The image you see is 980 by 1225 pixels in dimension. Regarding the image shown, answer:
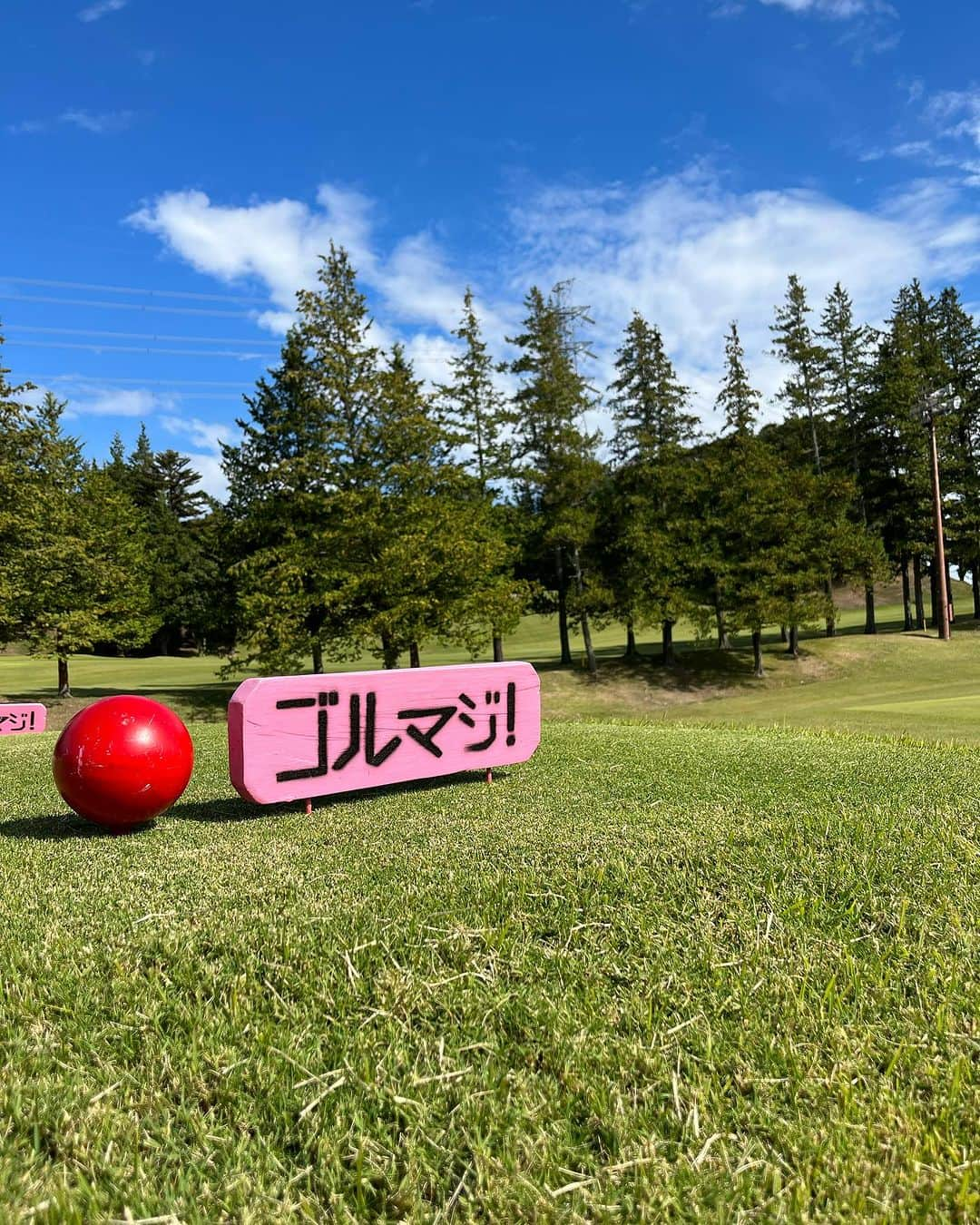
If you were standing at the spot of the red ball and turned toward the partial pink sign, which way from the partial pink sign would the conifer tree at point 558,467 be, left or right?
right

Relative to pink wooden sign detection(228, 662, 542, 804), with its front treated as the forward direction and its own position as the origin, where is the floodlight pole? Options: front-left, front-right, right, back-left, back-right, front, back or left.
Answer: left

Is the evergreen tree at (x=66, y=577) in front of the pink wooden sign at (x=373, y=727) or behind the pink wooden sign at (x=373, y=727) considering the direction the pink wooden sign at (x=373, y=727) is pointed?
behind

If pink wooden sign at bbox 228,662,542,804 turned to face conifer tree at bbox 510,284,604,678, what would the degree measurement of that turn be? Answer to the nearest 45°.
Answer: approximately 135° to its left

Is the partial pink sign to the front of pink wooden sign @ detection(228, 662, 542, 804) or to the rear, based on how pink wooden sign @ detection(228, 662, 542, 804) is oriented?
to the rear

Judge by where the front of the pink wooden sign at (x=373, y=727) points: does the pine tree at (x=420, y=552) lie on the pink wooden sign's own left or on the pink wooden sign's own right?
on the pink wooden sign's own left

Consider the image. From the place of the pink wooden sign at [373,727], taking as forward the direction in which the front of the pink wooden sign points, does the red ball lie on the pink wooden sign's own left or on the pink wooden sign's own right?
on the pink wooden sign's own right

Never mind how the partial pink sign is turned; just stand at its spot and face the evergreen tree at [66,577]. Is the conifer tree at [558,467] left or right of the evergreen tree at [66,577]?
right

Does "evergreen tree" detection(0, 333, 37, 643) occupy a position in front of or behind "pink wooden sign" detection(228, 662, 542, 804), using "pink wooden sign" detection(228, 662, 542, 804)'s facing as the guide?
behind

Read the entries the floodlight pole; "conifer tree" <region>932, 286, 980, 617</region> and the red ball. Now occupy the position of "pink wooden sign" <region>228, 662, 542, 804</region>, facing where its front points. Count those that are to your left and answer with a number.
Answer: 2
